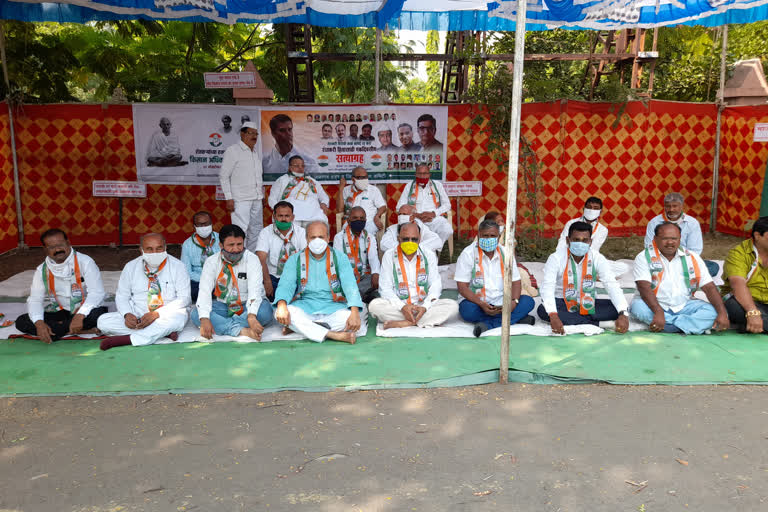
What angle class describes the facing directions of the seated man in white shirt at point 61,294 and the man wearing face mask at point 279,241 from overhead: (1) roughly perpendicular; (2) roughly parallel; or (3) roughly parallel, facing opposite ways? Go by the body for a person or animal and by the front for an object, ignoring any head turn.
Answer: roughly parallel

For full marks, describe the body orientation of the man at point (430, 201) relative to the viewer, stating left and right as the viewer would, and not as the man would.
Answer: facing the viewer

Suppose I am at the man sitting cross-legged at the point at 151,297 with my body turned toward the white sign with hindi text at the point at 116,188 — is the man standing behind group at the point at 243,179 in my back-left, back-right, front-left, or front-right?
front-right

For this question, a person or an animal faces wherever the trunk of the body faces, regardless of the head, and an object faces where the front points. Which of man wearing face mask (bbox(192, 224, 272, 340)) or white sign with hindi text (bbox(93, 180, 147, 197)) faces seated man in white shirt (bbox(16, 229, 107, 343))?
the white sign with hindi text

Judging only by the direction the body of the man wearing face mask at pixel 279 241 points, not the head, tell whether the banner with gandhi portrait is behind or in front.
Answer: behind

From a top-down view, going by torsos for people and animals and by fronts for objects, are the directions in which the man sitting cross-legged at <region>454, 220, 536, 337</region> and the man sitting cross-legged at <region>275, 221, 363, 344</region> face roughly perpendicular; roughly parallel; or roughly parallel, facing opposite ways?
roughly parallel

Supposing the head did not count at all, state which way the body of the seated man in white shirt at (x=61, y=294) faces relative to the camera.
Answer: toward the camera

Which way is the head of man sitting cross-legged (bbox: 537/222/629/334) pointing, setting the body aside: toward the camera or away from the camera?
toward the camera

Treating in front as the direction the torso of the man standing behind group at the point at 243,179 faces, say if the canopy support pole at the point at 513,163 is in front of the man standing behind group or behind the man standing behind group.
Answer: in front

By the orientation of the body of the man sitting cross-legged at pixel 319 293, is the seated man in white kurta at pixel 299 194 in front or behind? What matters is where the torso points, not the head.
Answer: behind

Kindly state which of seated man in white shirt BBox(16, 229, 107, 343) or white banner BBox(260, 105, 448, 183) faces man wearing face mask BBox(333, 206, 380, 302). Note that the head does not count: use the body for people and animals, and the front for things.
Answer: the white banner

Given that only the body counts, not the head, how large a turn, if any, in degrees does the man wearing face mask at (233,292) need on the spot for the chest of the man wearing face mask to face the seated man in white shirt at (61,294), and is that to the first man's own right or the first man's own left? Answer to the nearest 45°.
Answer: approximately 90° to the first man's own right

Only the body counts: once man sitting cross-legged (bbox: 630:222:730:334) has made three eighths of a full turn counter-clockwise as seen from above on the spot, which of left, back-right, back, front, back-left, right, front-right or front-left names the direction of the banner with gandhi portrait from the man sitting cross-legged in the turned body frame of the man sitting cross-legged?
back-left

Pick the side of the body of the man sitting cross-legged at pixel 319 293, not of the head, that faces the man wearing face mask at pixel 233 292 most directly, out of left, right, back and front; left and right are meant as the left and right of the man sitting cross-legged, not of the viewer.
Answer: right

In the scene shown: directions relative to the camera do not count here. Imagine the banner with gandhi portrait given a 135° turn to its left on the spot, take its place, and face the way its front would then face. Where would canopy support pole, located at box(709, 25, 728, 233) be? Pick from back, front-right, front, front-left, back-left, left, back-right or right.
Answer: front-right

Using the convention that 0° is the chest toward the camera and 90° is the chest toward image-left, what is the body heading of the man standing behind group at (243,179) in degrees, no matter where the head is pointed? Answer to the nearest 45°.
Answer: approximately 315°

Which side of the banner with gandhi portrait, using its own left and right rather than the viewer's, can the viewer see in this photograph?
front
